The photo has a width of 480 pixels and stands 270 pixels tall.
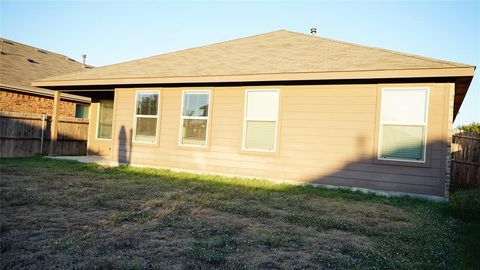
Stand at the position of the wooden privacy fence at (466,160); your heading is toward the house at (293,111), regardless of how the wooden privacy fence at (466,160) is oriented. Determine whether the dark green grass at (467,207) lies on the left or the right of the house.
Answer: left

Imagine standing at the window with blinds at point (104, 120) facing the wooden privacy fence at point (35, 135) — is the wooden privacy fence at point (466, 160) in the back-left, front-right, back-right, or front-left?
back-left

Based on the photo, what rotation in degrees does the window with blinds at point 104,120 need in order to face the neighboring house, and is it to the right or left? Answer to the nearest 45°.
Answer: approximately 135° to its right

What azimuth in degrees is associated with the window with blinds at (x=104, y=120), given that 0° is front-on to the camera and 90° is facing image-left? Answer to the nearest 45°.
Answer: approximately 0°

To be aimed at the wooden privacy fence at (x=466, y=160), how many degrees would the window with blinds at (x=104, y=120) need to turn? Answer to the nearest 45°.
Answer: approximately 45° to its left

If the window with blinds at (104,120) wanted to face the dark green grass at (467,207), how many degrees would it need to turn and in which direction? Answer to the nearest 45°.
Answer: approximately 45° to its left

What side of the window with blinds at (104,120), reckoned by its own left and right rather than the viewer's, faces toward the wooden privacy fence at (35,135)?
right
